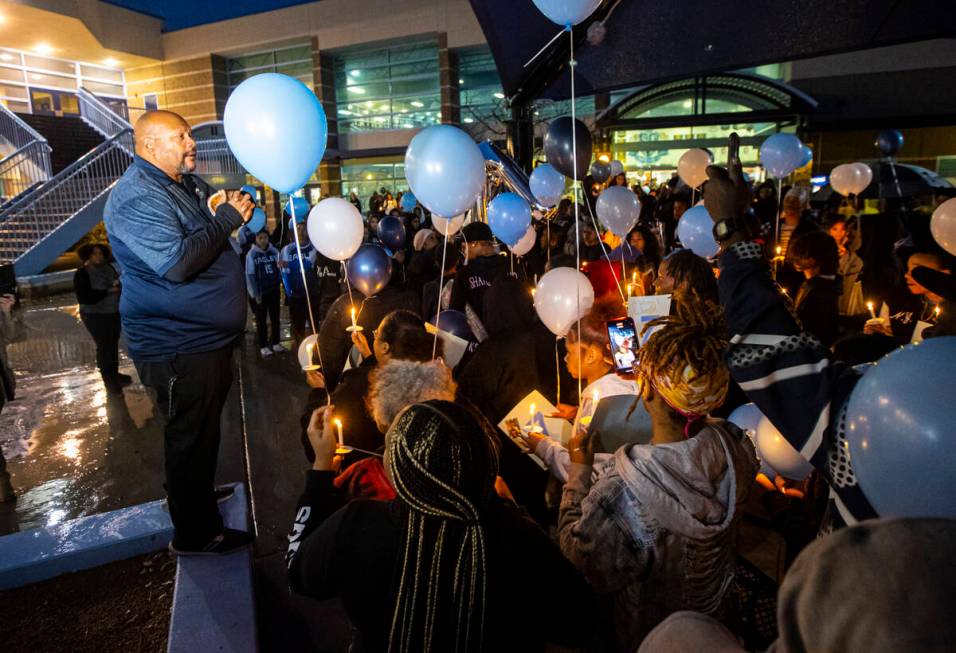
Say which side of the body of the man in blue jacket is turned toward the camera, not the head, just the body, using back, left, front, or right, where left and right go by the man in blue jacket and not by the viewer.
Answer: right

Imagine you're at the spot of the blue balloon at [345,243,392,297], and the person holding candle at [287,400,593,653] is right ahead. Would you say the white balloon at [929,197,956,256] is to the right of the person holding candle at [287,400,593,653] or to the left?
left

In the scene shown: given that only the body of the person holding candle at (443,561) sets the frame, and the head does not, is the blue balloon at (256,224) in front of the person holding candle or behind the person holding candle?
in front

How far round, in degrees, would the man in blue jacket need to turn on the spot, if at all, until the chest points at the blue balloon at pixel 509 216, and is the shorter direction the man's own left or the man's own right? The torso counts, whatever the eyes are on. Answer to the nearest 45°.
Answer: approximately 45° to the man's own left

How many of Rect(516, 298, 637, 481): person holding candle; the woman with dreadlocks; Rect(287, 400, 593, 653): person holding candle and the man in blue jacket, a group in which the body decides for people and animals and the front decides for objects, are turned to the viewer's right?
1

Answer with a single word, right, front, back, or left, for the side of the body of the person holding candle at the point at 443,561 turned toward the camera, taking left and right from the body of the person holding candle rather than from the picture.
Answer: back

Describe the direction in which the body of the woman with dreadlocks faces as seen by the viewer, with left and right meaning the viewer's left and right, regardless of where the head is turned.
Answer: facing away from the viewer and to the left of the viewer

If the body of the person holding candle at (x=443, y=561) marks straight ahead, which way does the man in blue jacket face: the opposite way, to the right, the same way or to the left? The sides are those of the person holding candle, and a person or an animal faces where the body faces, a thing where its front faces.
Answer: to the right

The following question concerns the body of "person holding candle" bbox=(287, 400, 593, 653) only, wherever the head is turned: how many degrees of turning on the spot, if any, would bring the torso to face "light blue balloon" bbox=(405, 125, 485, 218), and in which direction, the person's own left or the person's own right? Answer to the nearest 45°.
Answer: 0° — they already face it

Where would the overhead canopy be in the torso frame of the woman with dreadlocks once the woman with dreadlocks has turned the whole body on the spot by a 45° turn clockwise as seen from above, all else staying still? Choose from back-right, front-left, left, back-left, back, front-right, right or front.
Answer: front
